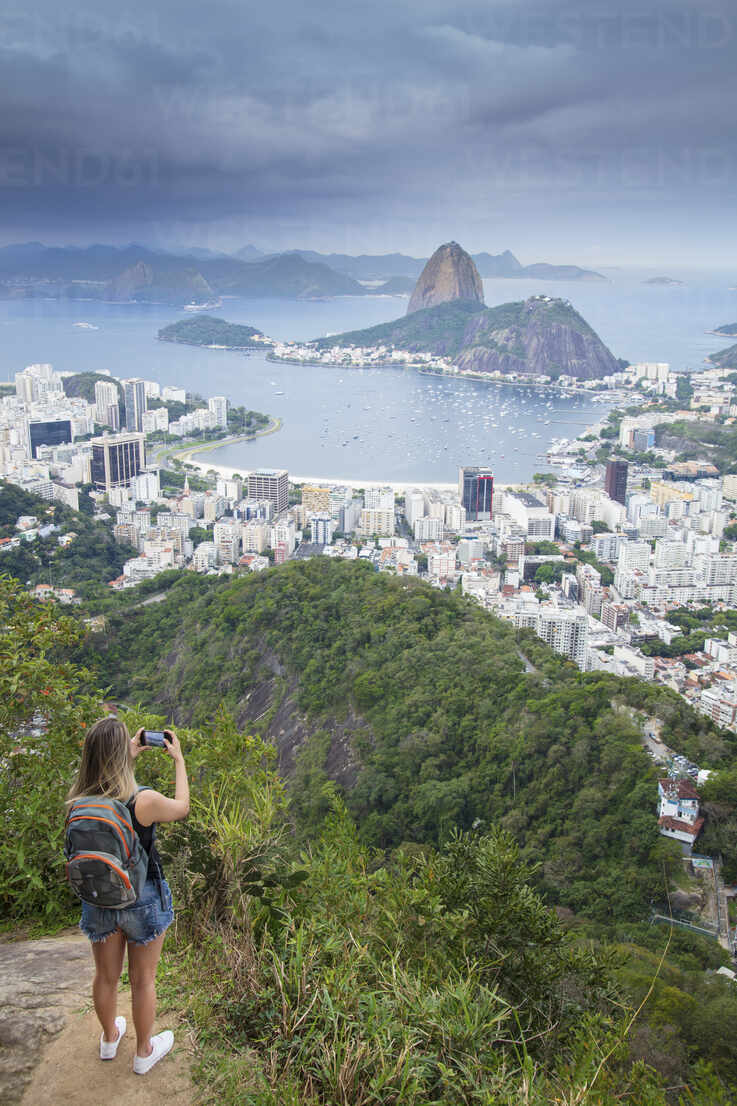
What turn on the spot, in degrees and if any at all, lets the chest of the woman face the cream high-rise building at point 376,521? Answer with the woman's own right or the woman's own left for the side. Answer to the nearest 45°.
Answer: approximately 45° to the woman's own left

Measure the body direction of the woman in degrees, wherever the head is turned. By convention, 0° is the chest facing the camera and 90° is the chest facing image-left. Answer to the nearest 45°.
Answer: approximately 225°

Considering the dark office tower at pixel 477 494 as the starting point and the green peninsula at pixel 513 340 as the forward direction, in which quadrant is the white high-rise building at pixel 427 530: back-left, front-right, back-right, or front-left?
back-left

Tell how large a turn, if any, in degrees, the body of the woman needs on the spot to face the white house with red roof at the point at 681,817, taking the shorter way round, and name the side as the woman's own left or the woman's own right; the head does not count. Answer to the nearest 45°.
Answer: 0° — they already face it

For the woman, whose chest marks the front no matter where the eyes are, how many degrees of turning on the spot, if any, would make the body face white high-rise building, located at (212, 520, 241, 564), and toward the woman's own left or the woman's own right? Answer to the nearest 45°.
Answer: approximately 45° to the woman's own left

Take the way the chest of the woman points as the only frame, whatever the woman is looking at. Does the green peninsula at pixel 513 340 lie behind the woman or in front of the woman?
in front

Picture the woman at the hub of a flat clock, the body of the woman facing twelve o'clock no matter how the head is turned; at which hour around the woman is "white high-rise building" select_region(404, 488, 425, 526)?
The white high-rise building is roughly at 11 o'clock from the woman.

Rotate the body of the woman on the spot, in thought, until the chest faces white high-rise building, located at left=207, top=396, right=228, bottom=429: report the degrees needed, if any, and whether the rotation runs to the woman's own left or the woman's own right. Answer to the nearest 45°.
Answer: approximately 45° to the woman's own left

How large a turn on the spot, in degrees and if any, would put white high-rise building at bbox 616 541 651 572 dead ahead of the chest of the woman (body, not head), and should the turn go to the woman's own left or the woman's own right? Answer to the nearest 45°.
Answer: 0° — they already face it
